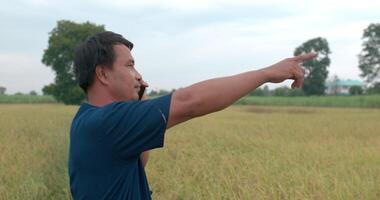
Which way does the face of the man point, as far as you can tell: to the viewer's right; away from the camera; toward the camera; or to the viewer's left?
to the viewer's right

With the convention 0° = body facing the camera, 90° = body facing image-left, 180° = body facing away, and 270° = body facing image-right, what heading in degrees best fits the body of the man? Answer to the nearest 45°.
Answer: approximately 270°
